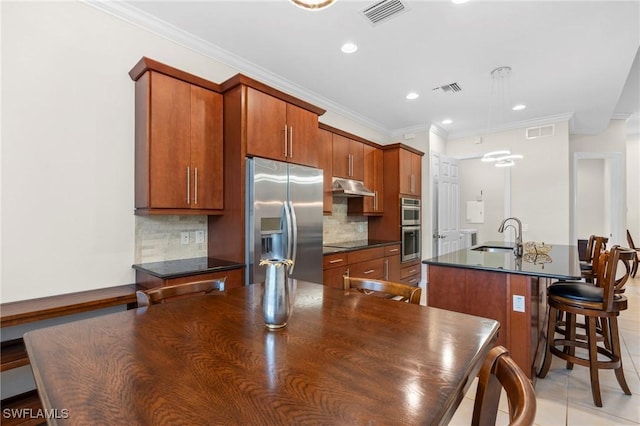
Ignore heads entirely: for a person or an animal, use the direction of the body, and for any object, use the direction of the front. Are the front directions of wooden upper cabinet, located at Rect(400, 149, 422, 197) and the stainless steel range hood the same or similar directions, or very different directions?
same or similar directions

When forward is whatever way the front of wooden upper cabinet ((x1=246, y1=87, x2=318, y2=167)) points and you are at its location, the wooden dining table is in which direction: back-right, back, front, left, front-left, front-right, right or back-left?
front-right

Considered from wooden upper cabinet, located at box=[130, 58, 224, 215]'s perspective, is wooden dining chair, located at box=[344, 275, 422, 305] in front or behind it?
in front

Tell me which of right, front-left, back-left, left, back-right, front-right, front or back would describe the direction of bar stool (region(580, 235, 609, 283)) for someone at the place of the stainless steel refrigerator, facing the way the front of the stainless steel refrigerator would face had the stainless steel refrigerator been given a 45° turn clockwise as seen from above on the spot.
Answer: left

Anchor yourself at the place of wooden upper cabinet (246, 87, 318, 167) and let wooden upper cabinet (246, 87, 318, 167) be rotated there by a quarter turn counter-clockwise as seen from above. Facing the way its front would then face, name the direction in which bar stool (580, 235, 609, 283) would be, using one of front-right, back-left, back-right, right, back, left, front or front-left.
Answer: front-right

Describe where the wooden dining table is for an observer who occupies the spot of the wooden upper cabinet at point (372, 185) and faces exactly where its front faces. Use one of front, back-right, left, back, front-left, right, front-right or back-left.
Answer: front-right

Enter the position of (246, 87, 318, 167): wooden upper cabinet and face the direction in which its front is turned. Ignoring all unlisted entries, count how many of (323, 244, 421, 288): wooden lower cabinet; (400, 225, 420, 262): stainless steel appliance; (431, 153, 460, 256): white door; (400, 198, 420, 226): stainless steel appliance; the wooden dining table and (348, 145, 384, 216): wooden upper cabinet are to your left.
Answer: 5

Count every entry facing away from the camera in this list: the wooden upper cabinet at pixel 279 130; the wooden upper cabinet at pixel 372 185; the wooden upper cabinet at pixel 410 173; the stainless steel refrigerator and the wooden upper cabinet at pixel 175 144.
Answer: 0

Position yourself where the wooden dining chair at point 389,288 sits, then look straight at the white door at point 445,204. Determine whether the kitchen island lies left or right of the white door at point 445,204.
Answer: right

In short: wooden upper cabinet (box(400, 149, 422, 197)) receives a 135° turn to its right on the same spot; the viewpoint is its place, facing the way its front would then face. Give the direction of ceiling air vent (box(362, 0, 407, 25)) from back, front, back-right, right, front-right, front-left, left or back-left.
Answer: left

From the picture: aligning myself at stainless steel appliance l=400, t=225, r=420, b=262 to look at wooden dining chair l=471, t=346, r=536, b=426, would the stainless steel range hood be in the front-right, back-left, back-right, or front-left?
front-right

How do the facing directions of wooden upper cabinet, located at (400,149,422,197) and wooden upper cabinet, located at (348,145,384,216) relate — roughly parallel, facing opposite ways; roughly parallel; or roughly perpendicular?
roughly parallel

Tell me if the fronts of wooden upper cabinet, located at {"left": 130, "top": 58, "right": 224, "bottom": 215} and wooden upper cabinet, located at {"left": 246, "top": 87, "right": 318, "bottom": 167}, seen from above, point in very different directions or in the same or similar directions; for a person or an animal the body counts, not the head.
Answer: same or similar directions

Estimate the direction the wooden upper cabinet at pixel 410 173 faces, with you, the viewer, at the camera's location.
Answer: facing the viewer and to the right of the viewer
